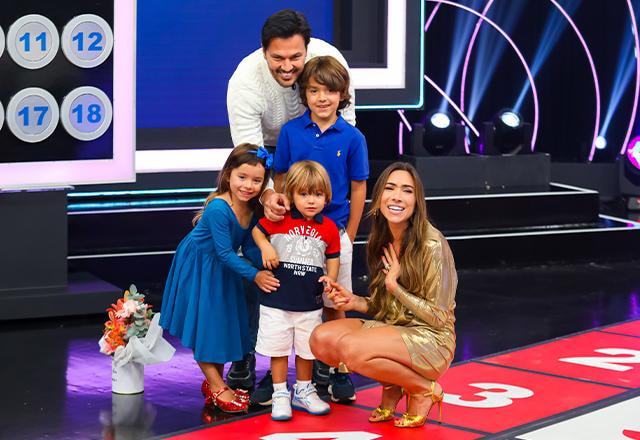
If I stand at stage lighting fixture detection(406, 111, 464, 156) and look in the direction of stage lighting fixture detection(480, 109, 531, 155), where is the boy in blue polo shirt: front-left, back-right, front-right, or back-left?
back-right

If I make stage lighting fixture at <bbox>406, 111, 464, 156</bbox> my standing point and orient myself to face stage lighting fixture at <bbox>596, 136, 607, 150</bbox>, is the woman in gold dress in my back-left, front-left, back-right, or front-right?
back-right

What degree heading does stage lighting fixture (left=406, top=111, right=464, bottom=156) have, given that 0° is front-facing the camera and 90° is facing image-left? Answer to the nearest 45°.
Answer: approximately 0°

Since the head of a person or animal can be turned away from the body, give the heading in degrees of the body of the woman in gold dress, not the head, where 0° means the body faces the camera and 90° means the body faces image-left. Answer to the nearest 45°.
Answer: approximately 45°

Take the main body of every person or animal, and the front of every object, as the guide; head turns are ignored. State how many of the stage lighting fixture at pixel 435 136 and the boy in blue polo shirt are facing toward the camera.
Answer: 2

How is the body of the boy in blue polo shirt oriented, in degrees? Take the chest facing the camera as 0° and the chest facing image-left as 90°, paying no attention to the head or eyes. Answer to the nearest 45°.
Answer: approximately 0°

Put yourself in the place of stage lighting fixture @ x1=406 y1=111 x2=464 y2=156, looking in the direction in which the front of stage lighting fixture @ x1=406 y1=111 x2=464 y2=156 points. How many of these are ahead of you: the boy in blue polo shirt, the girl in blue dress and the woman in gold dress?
3

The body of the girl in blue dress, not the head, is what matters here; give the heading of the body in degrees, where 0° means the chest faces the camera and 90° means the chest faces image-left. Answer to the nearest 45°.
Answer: approximately 315°

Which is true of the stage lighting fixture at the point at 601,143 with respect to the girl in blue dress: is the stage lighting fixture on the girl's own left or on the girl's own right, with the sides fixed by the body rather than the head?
on the girl's own left

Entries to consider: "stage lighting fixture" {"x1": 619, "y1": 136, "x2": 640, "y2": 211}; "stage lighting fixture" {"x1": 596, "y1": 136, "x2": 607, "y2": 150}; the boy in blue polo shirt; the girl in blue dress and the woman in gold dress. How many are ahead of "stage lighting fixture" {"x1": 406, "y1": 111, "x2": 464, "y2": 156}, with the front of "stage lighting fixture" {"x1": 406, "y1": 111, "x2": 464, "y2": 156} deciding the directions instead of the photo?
3
